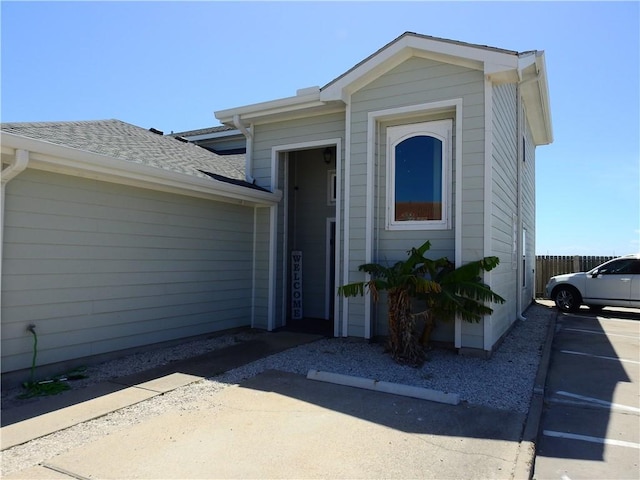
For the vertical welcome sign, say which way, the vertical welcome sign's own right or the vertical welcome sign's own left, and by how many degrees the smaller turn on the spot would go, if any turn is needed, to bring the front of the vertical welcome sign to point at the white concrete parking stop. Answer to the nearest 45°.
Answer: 0° — it already faces it

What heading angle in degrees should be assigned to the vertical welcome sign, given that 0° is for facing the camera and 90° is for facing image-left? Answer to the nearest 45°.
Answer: approximately 0°

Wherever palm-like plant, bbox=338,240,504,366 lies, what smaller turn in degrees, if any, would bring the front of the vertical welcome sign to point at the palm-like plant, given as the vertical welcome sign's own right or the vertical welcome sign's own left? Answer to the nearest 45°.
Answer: approximately 45° to the vertical welcome sign's own left
